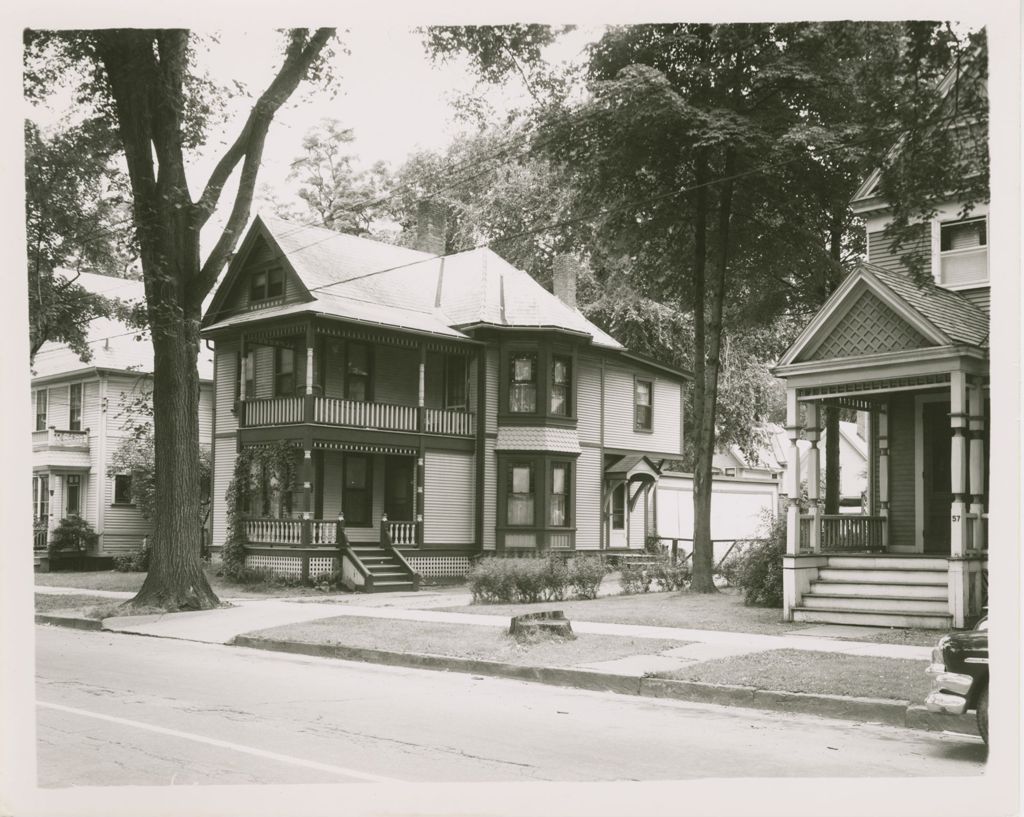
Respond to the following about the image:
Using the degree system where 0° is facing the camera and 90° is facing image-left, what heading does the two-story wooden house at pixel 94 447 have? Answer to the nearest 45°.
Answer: approximately 45°

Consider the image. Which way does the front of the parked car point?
to the viewer's left

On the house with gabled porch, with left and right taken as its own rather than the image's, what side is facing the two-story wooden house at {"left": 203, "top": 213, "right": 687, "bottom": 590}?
right

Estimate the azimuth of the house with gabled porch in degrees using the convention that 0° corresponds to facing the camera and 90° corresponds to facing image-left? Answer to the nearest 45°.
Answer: approximately 45°

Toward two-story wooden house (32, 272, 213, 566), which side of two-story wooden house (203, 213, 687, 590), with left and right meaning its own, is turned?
right

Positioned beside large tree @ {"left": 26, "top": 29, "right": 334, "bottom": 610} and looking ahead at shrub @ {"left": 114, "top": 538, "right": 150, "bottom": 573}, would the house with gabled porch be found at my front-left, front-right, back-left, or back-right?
back-right
